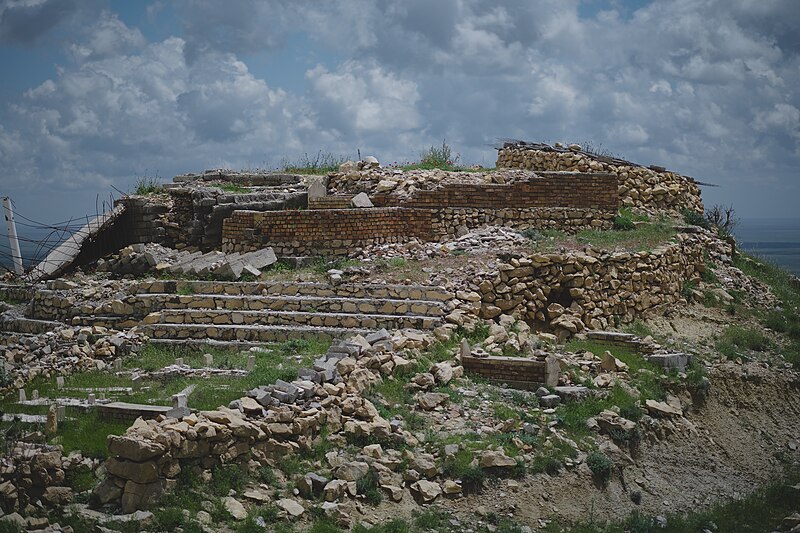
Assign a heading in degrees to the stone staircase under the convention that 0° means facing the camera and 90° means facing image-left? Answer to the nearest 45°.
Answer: approximately 0°

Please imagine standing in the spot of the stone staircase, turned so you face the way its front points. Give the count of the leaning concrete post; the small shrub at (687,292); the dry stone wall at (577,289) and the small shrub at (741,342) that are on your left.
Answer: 3

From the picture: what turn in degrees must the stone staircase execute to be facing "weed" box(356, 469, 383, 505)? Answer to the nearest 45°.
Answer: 0° — it already faces it

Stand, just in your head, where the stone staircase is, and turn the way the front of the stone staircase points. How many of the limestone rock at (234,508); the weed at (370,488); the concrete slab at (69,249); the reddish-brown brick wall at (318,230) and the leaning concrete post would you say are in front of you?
2

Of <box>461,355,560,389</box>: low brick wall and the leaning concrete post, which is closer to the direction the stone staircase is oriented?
the low brick wall

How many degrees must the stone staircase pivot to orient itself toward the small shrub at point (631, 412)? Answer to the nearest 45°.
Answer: approximately 45° to its left

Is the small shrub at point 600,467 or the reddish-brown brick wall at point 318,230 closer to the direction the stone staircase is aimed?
the small shrub

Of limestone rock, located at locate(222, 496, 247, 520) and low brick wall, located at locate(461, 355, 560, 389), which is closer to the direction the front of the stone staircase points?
the limestone rock

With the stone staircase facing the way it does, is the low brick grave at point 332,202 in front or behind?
behind

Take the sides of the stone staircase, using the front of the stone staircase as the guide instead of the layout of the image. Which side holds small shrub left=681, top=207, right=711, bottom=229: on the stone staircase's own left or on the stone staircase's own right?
on the stone staircase's own left

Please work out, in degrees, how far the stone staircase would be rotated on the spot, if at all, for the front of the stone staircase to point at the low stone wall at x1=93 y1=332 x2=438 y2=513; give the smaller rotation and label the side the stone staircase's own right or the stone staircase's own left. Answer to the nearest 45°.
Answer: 0° — it already faces it

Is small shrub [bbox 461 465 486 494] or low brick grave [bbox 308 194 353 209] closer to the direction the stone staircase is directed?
the small shrub

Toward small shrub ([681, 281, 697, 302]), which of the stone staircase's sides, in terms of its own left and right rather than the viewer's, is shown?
left
